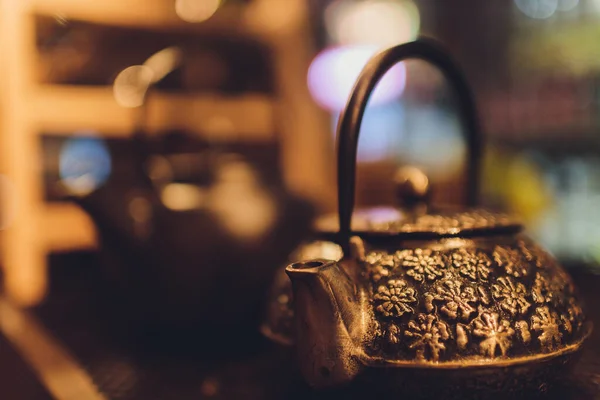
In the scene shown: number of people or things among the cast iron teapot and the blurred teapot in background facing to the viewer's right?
0

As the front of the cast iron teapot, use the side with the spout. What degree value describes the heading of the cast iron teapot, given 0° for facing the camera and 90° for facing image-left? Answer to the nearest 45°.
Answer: approximately 45°
